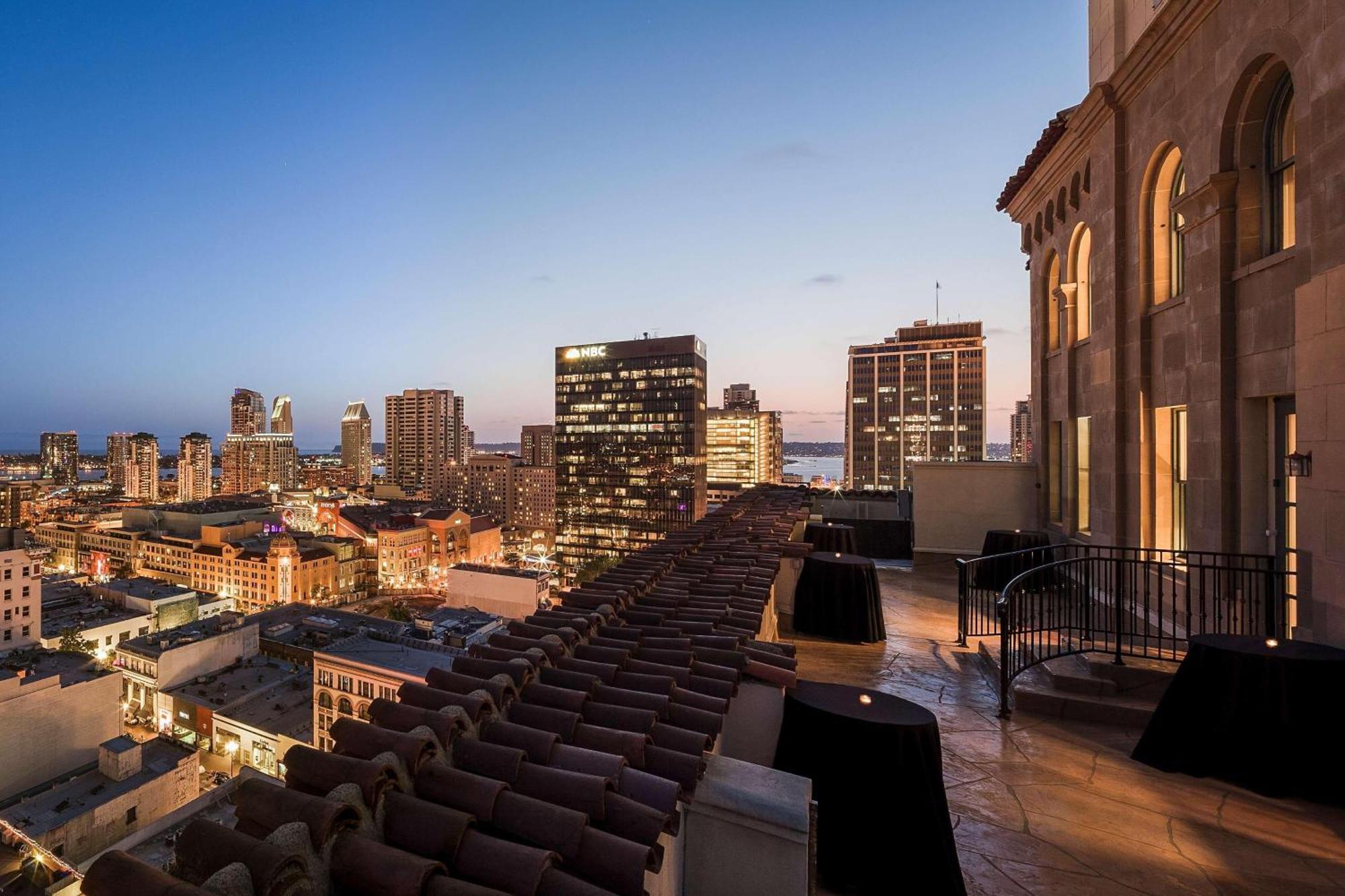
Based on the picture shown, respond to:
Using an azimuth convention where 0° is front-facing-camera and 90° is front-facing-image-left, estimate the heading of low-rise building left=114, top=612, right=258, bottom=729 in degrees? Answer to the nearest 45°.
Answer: approximately 45°

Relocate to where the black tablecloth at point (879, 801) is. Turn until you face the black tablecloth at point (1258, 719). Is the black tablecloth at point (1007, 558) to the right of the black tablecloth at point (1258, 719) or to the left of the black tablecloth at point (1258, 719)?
left

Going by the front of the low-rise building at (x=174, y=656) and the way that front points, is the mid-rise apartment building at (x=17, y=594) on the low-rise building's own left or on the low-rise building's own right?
on the low-rise building's own right

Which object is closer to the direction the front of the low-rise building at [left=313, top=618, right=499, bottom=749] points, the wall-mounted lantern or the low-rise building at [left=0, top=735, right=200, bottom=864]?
the low-rise building

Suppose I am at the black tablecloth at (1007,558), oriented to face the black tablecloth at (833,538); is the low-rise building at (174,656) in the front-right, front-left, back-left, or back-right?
front-right

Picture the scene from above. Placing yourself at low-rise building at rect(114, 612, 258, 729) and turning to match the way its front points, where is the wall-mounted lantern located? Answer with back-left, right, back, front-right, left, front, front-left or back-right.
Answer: front-left

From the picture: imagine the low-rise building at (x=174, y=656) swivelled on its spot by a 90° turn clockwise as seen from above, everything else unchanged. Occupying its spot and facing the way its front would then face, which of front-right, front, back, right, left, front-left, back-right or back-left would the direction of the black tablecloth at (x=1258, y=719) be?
back-left

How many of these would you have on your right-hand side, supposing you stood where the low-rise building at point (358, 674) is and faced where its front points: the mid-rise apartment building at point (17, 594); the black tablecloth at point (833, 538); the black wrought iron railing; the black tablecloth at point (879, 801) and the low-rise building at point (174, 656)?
2

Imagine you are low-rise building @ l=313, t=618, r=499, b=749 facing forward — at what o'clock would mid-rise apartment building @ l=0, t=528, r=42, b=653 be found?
The mid-rise apartment building is roughly at 3 o'clock from the low-rise building.

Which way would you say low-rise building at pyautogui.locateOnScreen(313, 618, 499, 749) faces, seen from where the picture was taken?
facing the viewer and to the left of the viewer

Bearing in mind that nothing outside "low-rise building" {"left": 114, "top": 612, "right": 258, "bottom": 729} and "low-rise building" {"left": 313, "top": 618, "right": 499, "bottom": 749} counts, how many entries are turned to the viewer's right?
0

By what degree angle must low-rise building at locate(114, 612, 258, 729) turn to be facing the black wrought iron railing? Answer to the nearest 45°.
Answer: approximately 45° to its left

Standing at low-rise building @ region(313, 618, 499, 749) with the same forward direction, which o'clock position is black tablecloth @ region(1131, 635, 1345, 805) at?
The black tablecloth is roughly at 10 o'clock from the low-rise building.

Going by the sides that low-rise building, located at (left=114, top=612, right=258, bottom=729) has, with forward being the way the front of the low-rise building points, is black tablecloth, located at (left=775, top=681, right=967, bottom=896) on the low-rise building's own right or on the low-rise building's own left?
on the low-rise building's own left
